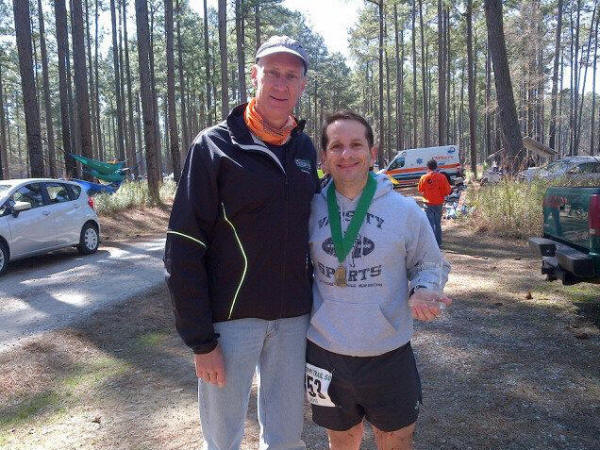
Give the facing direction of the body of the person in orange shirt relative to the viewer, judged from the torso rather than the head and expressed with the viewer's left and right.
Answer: facing away from the viewer

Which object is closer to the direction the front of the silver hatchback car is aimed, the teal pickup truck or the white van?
the teal pickup truck

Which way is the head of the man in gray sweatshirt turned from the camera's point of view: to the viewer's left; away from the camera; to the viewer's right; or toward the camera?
toward the camera

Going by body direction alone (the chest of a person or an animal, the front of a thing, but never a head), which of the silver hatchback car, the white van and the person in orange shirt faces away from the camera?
the person in orange shirt

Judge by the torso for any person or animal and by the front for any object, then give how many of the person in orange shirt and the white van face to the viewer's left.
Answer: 1

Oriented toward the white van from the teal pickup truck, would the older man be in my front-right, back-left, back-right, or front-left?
back-left

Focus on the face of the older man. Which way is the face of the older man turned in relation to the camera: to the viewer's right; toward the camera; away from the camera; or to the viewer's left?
toward the camera

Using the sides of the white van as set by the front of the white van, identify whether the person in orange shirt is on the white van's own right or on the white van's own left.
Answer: on the white van's own left

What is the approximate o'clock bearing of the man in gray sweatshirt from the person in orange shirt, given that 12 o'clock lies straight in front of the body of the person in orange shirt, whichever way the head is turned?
The man in gray sweatshirt is roughly at 6 o'clock from the person in orange shirt.

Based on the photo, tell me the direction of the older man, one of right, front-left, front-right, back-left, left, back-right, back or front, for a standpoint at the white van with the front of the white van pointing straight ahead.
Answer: left

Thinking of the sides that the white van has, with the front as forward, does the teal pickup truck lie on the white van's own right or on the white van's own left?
on the white van's own left

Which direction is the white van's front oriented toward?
to the viewer's left

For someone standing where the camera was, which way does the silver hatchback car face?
facing the viewer and to the left of the viewer

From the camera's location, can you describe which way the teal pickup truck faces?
facing away from the viewer and to the right of the viewer

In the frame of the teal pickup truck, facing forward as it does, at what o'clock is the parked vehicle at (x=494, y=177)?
The parked vehicle is roughly at 10 o'clock from the teal pickup truck.

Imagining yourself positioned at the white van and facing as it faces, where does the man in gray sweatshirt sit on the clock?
The man in gray sweatshirt is roughly at 9 o'clock from the white van.
